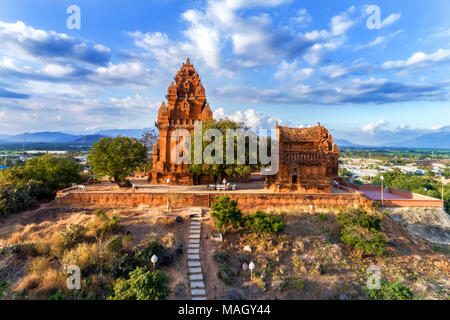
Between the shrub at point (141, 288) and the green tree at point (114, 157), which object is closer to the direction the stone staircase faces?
the shrub

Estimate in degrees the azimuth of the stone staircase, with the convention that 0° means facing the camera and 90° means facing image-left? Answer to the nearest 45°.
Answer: approximately 0°

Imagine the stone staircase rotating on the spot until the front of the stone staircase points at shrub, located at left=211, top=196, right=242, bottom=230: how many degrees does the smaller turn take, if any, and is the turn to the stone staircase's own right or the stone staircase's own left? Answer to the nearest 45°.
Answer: approximately 135° to the stone staircase's own left

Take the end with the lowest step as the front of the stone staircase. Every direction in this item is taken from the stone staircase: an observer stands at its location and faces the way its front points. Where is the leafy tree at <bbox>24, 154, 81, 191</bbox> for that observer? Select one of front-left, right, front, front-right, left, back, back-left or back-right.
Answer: back-right

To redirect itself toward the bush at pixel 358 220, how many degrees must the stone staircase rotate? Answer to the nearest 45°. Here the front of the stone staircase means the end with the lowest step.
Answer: approximately 90° to its left

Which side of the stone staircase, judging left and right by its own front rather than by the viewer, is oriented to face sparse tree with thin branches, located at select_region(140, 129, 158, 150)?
back

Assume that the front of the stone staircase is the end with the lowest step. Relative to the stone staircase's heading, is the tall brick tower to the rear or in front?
to the rear

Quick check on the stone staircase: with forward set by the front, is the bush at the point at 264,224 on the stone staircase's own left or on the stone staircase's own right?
on the stone staircase's own left

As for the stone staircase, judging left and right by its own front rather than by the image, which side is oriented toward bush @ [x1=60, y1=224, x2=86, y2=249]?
right

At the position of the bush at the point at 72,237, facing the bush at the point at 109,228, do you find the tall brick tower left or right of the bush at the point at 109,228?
left

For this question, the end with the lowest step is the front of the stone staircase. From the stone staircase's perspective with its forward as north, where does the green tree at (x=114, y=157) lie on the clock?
The green tree is roughly at 5 o'clock from the stone staircase.

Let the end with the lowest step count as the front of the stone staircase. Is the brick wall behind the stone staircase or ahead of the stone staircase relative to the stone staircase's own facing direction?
behind
